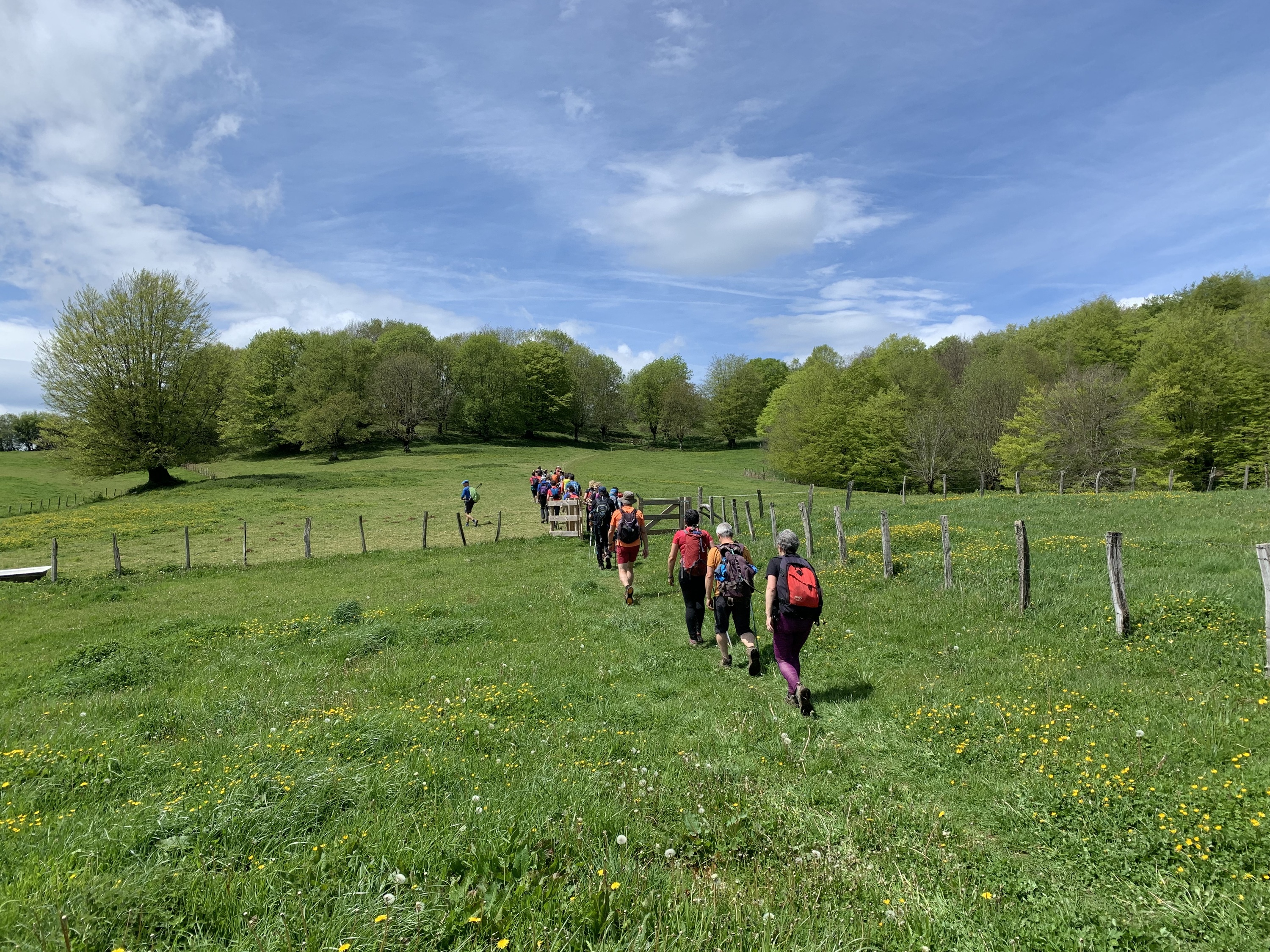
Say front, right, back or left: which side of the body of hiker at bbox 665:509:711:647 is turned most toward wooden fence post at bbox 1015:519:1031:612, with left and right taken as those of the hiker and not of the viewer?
right

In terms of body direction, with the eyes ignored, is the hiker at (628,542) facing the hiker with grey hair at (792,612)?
no

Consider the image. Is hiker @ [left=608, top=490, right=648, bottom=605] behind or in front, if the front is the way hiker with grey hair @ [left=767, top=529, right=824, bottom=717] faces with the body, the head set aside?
in front

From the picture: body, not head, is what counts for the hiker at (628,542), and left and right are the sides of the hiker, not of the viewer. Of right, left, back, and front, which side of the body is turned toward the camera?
back

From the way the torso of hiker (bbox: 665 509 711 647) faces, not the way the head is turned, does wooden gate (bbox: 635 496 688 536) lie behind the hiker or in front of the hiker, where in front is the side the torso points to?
in front

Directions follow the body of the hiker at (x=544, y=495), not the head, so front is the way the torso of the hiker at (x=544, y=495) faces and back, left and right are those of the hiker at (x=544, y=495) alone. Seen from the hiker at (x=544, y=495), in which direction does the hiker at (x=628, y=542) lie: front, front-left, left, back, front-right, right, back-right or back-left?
back

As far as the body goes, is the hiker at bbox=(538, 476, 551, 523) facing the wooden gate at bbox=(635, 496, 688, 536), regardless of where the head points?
no

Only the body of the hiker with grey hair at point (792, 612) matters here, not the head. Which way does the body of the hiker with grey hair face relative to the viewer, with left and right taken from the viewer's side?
facing away from the viewer and to the left of the viewer

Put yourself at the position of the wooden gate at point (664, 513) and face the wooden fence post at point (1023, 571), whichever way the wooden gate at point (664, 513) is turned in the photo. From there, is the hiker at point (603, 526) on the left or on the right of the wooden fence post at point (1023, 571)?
right

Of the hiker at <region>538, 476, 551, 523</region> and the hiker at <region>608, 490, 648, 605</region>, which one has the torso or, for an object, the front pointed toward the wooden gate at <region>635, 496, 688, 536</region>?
the hiker at <region>608, 490, 648, 605</region>

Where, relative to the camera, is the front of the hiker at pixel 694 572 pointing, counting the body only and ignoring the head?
away from the camera

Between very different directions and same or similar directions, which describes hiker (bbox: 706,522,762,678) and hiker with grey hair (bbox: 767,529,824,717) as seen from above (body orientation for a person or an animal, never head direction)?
same or similar directions

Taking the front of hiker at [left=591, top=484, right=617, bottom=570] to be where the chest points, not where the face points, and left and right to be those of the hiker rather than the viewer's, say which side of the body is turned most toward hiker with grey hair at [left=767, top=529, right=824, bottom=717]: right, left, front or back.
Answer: back

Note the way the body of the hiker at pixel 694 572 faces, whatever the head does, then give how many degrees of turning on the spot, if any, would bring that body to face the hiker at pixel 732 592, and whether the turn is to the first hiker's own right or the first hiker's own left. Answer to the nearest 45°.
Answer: approximately 180°

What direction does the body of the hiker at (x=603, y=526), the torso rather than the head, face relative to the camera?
away from the camera
